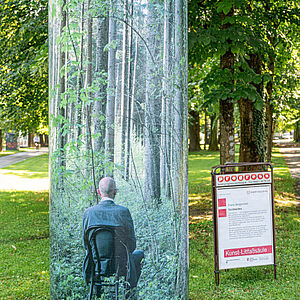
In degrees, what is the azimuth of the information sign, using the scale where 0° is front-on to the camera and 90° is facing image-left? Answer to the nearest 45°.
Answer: approximately 0°

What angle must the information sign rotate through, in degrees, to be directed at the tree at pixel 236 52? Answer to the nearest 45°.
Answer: approximately 180°
